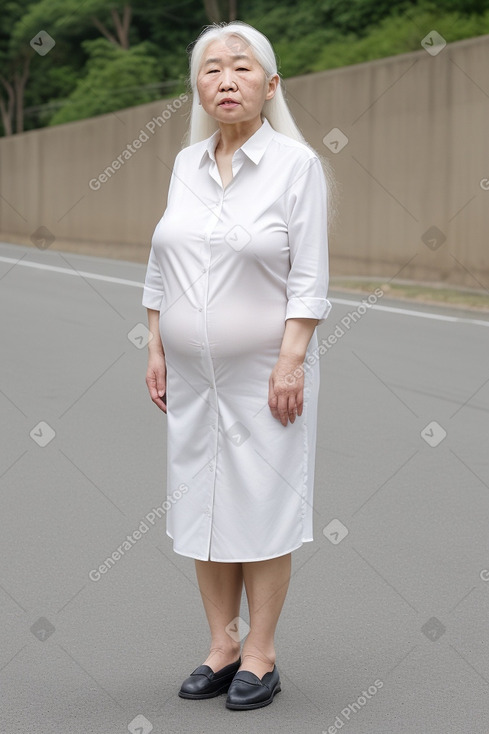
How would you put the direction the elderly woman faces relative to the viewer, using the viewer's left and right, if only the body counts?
facing the viewer and to the left of the viewer

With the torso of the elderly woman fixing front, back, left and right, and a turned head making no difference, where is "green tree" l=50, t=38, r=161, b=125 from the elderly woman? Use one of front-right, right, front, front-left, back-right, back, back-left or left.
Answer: back-right

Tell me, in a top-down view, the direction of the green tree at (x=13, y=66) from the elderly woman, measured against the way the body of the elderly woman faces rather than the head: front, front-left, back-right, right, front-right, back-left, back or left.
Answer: back-right
